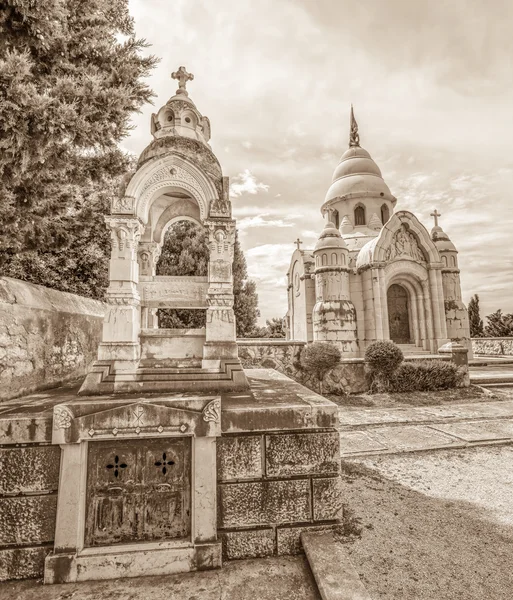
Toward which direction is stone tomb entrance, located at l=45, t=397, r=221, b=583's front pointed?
toward the camera

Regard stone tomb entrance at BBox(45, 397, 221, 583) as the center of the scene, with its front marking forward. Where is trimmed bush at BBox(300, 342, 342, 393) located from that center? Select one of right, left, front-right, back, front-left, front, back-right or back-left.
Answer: back-left

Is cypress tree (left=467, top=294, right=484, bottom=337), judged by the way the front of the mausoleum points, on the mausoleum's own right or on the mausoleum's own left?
on the mausoleum's own left

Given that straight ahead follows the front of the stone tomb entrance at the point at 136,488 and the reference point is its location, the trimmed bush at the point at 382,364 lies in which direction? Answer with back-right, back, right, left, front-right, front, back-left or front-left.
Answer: back-left

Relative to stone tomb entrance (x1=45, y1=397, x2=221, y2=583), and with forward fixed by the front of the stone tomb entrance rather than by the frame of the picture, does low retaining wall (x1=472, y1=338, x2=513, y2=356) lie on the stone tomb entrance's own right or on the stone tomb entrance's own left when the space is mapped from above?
on the stone tomb entrance's own left

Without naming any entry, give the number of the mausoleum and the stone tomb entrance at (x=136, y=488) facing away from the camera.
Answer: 0

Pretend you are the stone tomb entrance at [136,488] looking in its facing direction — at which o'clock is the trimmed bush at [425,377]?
The trimmed bush is roughly at 8 o'clock from the stone tomb entrance.

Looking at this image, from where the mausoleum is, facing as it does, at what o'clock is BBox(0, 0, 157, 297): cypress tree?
The cypress tree is roughly at 2 o'clock from the mausoleum.

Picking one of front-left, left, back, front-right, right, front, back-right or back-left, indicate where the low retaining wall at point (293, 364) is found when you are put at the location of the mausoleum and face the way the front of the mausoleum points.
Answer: right

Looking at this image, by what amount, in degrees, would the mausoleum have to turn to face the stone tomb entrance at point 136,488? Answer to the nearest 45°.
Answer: approximately 45° to its right

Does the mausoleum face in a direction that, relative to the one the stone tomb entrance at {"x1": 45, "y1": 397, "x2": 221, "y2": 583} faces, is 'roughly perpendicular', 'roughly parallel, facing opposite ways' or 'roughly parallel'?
roughly parallel

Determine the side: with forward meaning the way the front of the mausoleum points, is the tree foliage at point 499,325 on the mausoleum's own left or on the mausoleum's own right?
on the mausoleum's own left

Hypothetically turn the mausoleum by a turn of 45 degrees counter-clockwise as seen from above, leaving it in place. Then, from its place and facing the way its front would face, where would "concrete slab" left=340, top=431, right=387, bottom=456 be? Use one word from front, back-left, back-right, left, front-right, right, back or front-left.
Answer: right

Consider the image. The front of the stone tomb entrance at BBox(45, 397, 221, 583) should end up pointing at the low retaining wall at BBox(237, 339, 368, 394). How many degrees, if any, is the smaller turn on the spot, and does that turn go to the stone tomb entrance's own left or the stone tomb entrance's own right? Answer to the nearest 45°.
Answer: approximately 135° to the stone tomb entrance's own left

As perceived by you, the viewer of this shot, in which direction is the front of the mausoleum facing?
facing the viewer and to the right of the viewer
